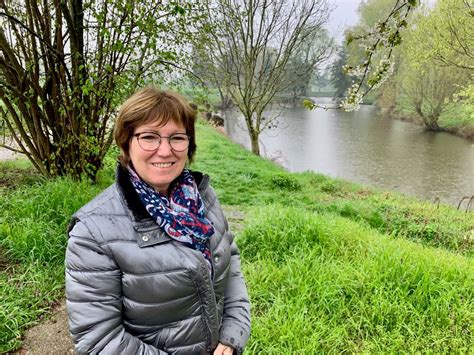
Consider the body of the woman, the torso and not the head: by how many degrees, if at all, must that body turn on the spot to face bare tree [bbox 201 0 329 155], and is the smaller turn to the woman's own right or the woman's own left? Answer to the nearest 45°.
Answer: approximately 135° to the woman's own left

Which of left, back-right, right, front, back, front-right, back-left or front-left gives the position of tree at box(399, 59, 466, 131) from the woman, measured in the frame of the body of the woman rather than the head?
left

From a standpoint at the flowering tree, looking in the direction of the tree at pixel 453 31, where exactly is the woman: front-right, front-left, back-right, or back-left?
back-left

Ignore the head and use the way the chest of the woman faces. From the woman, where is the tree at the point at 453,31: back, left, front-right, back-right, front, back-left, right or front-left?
left

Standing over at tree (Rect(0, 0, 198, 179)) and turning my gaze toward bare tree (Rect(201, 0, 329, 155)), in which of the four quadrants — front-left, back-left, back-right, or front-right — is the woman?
back-right

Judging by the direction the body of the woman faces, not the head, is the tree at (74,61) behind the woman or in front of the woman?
behind

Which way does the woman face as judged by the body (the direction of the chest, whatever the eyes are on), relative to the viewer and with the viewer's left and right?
facing the viewer and to the right of the viewer
